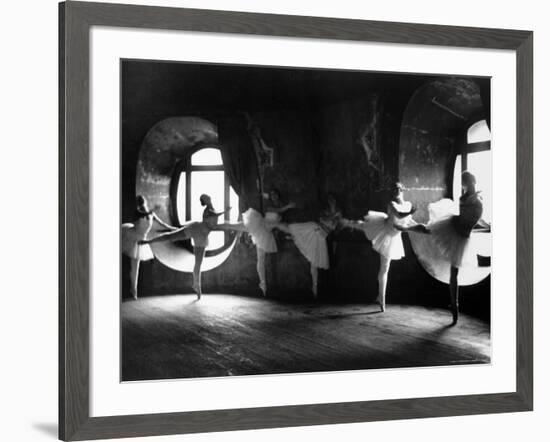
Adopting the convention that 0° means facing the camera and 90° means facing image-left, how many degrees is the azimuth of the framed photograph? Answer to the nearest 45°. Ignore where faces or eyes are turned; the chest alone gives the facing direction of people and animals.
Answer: approximately 315°
